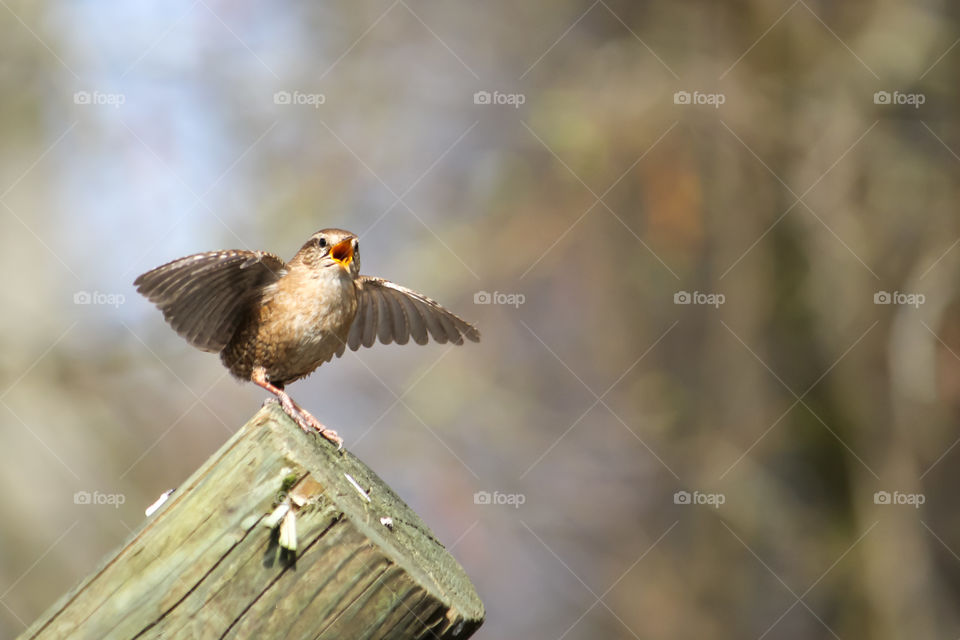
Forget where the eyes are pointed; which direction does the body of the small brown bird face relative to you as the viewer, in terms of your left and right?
facing the viewer and to the right of the viewer
